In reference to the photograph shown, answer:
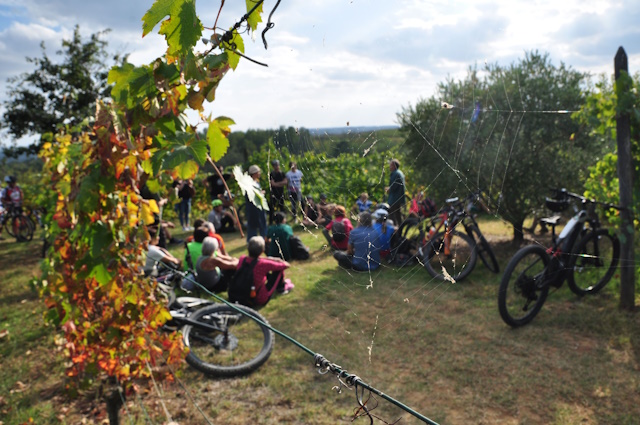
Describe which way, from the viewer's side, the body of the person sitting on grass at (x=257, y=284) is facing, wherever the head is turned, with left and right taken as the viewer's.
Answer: facing away from the viewer and to the right of the viewer

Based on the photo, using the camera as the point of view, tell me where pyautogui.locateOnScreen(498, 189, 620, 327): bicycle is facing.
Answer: facing away from the viewer and to the right of the viewer

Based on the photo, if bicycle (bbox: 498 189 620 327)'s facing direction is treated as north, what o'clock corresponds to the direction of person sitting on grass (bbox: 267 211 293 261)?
The person sitting on grass is roughly at 8 o'clock from the bicycle.

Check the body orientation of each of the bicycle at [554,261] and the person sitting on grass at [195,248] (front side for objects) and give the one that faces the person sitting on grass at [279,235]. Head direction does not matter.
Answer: the person sitting on grass at [195,248]

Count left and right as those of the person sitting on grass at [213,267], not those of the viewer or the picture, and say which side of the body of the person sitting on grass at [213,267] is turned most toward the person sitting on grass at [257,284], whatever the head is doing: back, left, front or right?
right

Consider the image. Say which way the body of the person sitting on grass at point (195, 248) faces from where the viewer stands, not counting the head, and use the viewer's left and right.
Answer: facing away from the viewer and to the right of the viewer

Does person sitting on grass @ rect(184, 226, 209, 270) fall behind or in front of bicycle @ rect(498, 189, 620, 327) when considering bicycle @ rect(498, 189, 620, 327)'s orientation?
behind

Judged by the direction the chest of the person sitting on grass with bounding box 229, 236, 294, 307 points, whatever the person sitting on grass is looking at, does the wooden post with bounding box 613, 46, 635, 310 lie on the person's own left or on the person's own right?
on the person's own right

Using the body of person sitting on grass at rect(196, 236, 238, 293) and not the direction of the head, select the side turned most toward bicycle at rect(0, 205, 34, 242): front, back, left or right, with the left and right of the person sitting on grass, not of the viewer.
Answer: left

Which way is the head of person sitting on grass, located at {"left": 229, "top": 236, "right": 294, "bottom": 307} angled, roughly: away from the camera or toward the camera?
away from the camera
